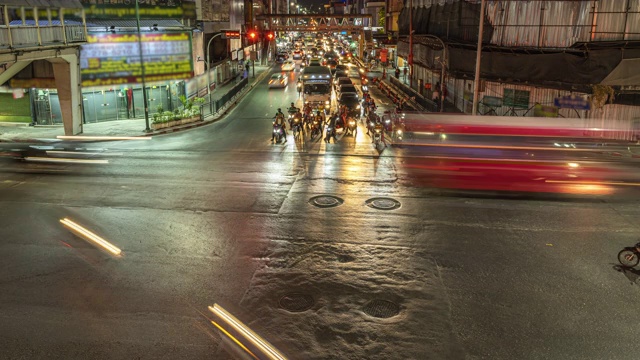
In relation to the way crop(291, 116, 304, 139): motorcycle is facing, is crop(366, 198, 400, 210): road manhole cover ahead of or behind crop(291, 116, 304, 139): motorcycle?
ahead

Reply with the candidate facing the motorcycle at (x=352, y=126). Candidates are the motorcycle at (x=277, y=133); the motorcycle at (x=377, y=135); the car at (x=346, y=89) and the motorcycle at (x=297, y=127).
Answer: the car

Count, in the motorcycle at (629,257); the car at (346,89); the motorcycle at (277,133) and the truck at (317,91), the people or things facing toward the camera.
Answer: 3

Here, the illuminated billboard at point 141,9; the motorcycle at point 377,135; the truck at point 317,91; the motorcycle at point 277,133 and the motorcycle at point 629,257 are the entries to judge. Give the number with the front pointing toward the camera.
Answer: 4

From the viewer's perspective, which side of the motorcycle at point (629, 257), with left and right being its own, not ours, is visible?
left

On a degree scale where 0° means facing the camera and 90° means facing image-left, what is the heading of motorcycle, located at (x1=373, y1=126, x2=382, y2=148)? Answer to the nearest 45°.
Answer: approximately 0°

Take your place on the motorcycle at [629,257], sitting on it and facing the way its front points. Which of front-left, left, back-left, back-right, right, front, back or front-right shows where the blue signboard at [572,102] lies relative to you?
right

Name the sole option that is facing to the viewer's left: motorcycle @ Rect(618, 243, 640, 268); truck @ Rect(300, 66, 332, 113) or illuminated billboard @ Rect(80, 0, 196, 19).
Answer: the motorcycle

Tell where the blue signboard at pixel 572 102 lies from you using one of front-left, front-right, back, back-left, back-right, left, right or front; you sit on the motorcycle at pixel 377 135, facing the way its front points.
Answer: left
